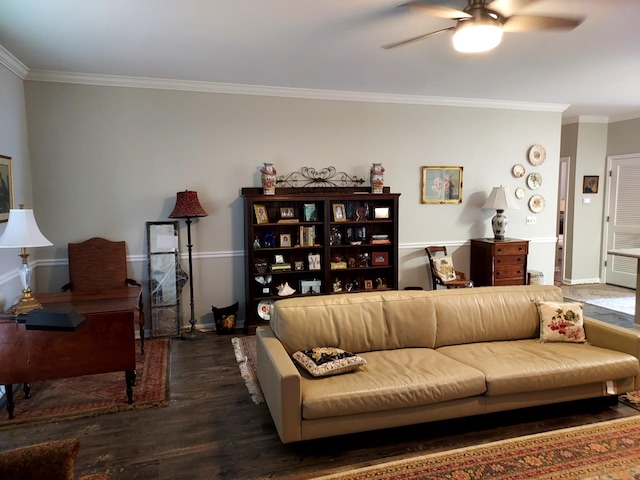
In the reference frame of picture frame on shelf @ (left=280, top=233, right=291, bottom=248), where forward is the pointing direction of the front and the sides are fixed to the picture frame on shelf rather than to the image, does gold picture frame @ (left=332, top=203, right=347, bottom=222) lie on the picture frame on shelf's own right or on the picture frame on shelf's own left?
on the picture frame on shelf's own left

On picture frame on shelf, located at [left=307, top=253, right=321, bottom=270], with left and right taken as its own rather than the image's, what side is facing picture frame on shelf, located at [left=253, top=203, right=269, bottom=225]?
right

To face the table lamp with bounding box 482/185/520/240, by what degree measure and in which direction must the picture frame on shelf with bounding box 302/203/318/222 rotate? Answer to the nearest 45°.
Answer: approximately 90° to its left

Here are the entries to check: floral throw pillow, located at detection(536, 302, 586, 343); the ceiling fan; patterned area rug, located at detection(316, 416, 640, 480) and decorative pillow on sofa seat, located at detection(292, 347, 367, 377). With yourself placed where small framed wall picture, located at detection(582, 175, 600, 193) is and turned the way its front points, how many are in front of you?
4

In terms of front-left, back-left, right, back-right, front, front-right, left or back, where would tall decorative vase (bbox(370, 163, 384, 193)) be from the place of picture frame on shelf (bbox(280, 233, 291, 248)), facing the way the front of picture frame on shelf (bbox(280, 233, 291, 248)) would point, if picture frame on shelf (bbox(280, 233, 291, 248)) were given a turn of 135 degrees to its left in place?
front-right

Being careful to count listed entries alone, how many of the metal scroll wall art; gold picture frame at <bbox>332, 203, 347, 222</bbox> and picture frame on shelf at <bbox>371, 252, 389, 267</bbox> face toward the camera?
3

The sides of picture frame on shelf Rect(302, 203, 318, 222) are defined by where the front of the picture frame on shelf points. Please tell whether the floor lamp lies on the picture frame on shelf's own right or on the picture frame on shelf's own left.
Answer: on the picture frame on shelf's own right

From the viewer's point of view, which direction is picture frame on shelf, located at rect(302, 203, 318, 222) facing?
toward the camera

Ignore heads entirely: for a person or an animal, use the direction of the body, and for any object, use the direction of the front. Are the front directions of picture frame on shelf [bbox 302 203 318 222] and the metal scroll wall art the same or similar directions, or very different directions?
same or similar directions

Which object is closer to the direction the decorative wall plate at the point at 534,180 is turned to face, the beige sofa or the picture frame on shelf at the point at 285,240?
the beige sofa

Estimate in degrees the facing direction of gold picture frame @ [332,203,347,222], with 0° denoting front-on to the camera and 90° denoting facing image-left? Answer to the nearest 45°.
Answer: approximately 0°

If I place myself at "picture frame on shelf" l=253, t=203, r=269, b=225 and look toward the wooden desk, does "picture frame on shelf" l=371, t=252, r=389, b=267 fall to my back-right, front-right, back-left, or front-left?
back-left

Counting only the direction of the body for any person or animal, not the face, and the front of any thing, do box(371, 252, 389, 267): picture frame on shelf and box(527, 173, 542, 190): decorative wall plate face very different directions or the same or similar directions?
same or similar directions

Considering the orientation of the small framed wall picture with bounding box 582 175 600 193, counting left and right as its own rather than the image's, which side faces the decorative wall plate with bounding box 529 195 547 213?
right

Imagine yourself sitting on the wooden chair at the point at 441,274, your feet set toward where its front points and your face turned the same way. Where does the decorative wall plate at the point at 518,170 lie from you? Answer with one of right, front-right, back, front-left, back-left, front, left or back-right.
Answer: left
